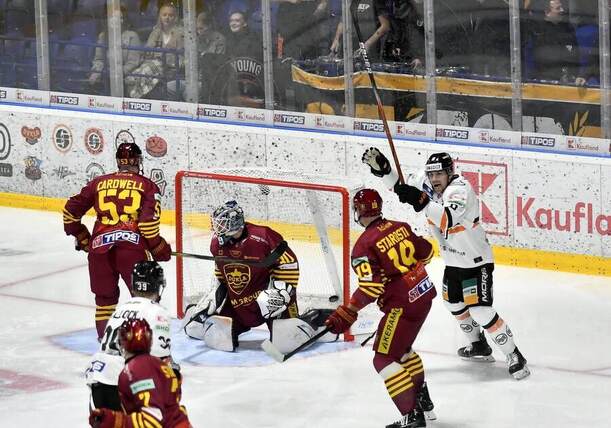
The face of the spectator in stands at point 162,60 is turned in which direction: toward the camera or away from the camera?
toward the camera

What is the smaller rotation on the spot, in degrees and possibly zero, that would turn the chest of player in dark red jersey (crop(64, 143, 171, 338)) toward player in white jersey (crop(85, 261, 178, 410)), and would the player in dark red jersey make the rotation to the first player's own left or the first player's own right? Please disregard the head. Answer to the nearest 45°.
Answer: approximately 180°

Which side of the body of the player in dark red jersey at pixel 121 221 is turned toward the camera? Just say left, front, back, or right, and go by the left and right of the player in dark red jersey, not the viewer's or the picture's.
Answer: back

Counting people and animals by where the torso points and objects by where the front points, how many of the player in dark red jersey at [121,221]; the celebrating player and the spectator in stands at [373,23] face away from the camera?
1

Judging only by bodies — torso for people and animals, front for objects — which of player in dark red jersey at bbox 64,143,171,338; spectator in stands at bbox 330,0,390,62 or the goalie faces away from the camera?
the player in dark red jersey

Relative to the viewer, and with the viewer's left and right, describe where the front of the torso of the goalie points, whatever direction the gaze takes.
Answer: facing the viewer and to the left of the viewer

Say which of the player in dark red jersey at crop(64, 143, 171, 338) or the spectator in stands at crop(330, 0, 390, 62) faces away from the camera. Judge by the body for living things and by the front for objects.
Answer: the player in dark red jersey

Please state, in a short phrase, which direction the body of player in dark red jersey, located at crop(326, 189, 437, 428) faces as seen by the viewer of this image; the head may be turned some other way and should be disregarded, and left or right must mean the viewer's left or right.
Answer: facing away from the viewer and to the left of the viewer

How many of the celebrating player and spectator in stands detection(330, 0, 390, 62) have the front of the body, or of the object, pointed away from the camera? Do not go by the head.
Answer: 0

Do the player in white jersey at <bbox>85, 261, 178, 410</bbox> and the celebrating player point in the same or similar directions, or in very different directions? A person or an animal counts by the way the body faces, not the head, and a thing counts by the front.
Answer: very different directions

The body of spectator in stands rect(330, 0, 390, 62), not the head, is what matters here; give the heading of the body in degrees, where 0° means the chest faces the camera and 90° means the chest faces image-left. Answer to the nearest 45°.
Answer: approximately 45°

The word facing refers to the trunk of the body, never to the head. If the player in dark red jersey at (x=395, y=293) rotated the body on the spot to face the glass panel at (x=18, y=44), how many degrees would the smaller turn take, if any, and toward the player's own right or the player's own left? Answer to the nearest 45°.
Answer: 0° — they already face it

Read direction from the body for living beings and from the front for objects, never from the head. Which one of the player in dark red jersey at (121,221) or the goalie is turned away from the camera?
the player in dark red jersey

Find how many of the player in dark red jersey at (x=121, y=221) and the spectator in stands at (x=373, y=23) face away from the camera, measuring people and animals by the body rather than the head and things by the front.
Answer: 1

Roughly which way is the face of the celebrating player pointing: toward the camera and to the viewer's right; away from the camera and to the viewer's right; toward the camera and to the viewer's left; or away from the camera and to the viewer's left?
toward the camera and to the viewer's left
